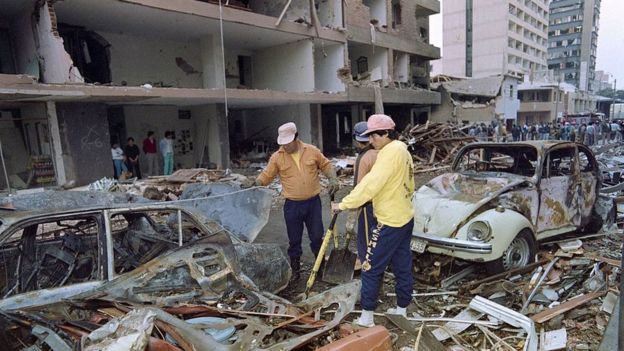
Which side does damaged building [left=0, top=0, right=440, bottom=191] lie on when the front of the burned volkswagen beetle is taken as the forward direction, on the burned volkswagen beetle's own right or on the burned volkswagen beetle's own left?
on the burned volkswagen beetle's own right

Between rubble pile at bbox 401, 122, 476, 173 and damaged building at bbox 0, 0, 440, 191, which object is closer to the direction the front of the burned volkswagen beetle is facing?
the damaged building

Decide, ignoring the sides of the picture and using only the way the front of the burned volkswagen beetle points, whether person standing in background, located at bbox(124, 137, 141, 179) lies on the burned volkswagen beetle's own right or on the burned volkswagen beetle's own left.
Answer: on the burned volkswagen beetle's own right

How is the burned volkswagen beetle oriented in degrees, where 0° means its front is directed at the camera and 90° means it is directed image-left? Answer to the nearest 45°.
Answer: approximately 45°

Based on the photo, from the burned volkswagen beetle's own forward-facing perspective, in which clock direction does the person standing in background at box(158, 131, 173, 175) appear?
The person standing in background is roughly at 2 o'clock from the burned volkswagen beetle.

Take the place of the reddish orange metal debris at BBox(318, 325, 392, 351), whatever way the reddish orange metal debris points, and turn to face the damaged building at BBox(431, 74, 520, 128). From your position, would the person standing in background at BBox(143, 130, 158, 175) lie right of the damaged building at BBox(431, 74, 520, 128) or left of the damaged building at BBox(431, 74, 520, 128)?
left

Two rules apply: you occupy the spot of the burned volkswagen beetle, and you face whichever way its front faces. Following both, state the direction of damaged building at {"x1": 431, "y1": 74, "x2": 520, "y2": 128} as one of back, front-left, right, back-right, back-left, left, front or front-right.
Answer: back-right

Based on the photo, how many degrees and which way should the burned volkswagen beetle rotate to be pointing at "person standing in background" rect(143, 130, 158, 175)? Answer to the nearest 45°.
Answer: approximately 45° to its right

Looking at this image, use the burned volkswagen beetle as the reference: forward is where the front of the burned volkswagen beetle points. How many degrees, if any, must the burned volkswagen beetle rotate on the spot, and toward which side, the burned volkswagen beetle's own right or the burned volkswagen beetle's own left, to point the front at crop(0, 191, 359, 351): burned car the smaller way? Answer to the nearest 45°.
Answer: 0° — it already faces it

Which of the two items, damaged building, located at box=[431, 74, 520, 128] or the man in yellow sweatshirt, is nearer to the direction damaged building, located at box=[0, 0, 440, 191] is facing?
the man in yellow sweatshirt

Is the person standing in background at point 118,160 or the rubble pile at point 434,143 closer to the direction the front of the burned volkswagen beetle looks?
the person standing in background

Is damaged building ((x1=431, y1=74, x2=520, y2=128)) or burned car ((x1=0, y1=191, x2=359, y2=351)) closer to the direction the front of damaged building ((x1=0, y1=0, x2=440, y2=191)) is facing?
the burned car

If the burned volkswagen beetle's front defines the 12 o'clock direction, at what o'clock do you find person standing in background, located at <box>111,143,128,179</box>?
The person standing in background is roughly at 2 o'clock from the burned volkswagen beetle.
